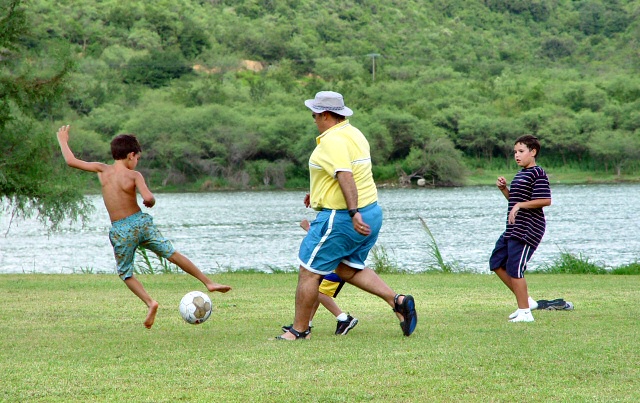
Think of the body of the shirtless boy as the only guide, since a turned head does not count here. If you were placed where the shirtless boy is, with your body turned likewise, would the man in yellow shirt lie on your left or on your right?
on your right

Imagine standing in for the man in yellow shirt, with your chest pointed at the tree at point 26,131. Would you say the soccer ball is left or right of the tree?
left

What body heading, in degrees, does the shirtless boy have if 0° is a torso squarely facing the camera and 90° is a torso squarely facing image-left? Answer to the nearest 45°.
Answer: approximately 225°

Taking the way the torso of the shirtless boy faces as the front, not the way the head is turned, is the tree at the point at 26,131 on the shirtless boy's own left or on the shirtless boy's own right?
on the shirtless boy's own left

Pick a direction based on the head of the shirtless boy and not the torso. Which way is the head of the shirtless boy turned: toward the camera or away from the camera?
away from the camera

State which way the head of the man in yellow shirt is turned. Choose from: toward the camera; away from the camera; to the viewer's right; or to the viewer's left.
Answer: to the viewer's left
